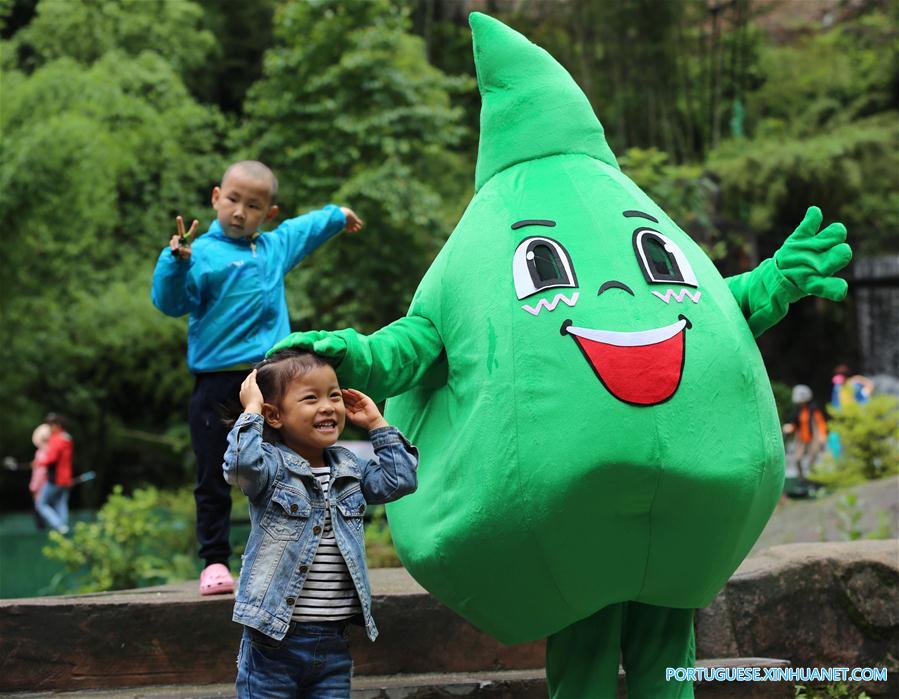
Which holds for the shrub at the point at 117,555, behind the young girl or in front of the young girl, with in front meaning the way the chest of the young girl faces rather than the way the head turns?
behind

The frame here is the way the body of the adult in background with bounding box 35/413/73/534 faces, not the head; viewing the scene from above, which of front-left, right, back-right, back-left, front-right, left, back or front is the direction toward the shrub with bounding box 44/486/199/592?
left

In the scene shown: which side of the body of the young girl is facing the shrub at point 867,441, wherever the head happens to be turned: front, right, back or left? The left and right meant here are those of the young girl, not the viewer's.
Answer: left

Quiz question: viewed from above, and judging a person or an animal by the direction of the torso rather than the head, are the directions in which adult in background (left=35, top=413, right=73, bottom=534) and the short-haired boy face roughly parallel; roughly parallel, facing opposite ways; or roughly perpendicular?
roughly perpendicular

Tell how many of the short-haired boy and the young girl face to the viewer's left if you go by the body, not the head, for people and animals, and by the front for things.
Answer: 0

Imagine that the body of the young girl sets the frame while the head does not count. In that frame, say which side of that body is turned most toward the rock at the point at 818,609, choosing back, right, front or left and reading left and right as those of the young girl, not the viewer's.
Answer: left

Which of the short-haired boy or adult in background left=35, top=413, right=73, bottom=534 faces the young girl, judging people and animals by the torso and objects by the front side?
the short-haired boy

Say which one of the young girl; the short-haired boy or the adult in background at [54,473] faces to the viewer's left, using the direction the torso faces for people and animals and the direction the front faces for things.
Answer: the adult in background

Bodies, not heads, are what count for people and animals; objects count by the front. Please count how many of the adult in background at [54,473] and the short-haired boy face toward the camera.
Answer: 1

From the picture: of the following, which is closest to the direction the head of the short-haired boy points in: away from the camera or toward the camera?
toward the camera

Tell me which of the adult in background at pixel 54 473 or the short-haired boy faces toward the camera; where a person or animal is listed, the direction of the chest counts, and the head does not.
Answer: the short-haired boy

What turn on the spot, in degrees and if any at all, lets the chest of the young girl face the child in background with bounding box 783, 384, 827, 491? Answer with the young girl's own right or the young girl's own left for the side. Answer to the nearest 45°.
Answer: approximately 90° to the young girl's own left

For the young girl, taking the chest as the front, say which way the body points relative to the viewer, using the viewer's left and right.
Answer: facing the viewer and to the right of the viewer

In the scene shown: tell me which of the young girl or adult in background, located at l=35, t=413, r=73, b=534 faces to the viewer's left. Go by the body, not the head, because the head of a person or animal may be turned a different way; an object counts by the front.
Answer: the adult in background

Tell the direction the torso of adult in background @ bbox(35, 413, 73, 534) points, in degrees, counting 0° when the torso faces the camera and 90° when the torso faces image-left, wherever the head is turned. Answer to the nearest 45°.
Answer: approximately 90°

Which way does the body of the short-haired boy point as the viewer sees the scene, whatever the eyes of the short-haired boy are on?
toward the camera
